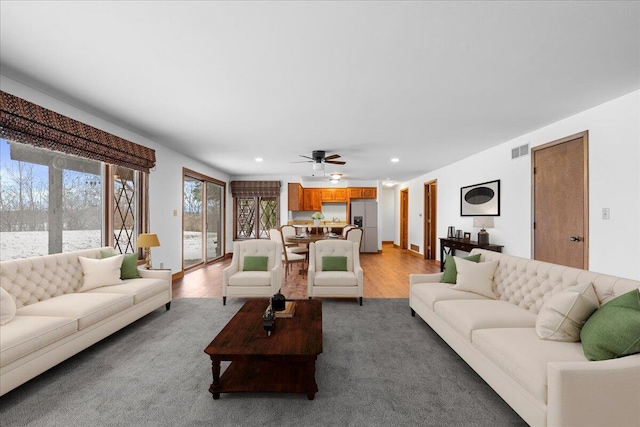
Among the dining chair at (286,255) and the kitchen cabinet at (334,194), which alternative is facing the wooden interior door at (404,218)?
the dining chair

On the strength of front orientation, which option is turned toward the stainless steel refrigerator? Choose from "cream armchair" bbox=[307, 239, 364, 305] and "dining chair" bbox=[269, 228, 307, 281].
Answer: the dining chair

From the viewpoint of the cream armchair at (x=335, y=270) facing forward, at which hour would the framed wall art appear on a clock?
The framed wall art is roughly at 8 o'clock from the cream armchair.

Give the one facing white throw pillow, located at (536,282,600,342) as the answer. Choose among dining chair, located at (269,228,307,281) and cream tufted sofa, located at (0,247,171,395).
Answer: the cream tufted sofa

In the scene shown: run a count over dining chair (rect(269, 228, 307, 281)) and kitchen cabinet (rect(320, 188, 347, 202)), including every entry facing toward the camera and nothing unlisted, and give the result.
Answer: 1

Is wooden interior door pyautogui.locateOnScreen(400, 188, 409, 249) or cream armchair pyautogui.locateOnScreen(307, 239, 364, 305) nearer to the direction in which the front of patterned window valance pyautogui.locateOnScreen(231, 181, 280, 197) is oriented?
the cream armchair

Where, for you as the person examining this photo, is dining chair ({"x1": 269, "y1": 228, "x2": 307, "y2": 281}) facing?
facing away from the viewer and to the right of the viewer

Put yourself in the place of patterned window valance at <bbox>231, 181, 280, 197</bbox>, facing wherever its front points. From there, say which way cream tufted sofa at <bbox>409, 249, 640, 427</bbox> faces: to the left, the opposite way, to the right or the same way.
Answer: to the right

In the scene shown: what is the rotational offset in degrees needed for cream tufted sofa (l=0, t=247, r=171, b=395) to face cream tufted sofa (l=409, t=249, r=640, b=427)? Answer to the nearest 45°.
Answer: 0° — it already faces it
